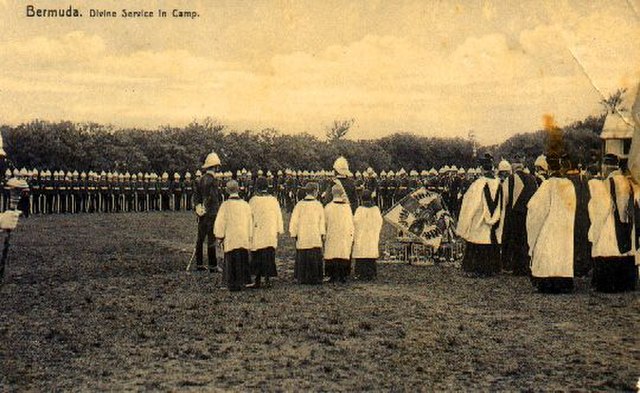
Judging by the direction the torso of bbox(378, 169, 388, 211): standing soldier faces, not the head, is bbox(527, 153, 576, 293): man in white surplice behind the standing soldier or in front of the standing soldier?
in front

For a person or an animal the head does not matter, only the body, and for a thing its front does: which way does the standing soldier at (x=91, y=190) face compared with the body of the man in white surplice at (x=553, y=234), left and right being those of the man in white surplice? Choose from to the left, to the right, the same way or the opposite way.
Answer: the opposite way

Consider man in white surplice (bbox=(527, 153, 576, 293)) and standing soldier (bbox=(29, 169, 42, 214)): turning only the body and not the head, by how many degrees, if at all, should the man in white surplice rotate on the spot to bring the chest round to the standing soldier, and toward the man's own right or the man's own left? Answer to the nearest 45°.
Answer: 0° — they already face them

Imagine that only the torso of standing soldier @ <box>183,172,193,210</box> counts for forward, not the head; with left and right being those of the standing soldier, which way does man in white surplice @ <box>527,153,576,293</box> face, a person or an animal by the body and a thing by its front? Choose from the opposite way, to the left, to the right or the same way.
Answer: the opposite way

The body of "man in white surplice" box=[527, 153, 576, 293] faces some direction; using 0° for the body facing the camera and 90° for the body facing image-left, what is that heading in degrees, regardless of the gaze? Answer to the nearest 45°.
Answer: approximately 135°

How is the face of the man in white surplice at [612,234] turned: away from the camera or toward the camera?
away from the camera

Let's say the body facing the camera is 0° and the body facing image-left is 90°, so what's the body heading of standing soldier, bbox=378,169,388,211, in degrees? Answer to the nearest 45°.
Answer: approximately 0°
